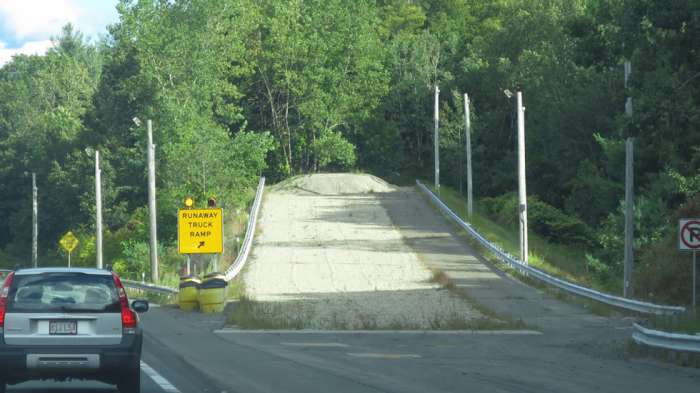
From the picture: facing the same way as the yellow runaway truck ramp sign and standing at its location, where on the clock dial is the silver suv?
The silver suv is roughly at 12 o'clock from the yellow runaway truck ramp sign.

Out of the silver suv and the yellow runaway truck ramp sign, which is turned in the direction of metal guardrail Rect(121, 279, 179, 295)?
the silver suv

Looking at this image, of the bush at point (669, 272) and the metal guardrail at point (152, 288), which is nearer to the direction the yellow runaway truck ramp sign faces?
the bush

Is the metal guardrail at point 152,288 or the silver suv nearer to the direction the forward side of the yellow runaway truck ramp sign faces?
the silver suv

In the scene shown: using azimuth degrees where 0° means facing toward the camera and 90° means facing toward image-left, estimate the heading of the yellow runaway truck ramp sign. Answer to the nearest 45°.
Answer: approximately 0°

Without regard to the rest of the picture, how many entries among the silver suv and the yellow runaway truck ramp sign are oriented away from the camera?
1

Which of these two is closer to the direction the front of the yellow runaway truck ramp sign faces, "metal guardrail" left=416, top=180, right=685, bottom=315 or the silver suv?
the silver suv

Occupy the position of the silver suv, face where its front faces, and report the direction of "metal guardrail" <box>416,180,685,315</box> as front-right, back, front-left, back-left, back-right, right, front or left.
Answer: front-right

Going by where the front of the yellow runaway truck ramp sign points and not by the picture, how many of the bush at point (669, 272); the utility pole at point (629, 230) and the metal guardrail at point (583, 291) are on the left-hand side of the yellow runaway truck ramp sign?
3

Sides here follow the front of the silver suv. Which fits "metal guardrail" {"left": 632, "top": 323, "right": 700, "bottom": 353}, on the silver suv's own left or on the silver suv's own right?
on the silver suv's own right

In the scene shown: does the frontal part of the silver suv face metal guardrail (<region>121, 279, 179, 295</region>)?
yes

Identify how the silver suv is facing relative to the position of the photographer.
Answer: facing away from the viewer

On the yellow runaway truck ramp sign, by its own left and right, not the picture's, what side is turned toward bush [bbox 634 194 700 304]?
left
